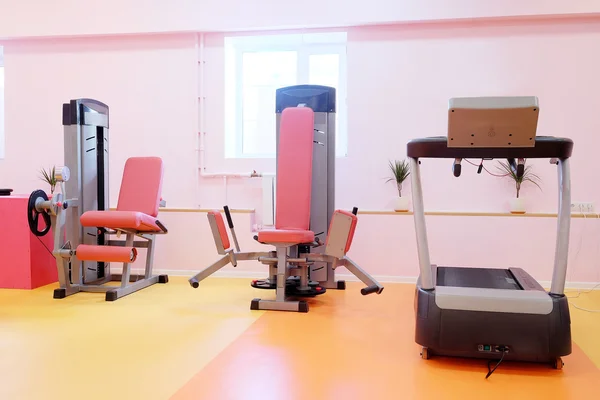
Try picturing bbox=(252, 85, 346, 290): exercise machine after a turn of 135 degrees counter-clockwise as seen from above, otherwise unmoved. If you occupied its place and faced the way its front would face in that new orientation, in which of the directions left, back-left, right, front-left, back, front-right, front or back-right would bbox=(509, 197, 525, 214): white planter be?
front-right

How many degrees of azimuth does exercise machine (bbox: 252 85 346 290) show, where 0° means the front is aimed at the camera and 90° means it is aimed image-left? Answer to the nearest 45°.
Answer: approximately 0°

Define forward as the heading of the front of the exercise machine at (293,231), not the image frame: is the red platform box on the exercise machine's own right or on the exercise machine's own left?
on the exercise machine's own right

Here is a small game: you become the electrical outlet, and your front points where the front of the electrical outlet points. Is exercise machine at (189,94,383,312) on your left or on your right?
on your right

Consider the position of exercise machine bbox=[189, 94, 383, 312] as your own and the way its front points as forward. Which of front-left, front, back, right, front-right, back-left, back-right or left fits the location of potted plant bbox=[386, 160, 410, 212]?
back-left

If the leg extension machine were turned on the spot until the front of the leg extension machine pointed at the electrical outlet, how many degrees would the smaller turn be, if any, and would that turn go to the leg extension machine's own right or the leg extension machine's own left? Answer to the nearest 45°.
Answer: approximately 135° to the leg extension machine's own left
